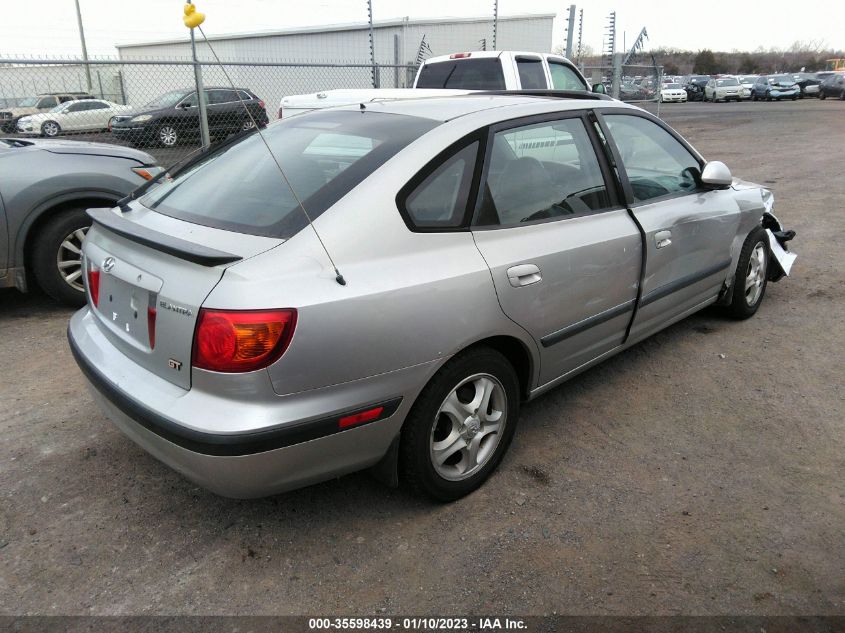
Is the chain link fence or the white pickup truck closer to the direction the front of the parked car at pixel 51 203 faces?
the white pickup truck

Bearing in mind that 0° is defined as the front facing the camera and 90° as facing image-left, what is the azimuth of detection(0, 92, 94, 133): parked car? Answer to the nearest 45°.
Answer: approximately 45°

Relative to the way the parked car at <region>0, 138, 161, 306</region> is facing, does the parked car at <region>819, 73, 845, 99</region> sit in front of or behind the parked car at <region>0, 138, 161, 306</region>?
in front

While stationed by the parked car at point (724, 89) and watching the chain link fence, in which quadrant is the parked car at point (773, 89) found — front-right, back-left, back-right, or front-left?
back-left

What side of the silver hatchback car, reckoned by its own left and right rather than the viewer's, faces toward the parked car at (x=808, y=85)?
front

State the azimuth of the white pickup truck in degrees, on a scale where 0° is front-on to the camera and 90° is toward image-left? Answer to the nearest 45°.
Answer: approximately 225°

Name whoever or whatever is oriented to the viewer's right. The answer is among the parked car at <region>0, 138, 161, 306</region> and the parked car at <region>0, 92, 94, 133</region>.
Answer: the parked car at <region>0, 138, 161, 306</region>

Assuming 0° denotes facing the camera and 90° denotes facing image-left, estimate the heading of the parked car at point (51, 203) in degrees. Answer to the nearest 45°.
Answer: approximately 270°

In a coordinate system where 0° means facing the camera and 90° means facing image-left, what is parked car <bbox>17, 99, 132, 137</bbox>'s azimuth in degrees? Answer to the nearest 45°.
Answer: approximately 45°

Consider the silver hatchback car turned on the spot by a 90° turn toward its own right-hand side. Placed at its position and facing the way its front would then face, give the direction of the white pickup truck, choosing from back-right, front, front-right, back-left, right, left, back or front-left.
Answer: back-left

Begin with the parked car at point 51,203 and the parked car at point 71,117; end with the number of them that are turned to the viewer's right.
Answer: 1

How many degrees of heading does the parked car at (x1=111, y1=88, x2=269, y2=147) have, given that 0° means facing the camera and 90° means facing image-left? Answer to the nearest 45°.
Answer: approximately 45°

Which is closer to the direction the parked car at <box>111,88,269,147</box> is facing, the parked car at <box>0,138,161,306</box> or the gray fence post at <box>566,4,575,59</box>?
the parked car

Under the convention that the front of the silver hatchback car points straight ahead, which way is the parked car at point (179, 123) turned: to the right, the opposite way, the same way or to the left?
the opposite way
